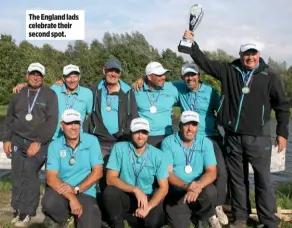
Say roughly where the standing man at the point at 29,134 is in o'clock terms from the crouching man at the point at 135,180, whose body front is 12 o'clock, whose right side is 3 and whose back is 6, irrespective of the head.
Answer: The standing man is roughly at 4 o'clock from the crouching man.

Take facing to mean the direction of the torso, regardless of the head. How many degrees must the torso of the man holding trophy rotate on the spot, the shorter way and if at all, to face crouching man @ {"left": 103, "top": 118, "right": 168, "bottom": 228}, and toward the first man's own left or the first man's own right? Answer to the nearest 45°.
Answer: approximately 45° to the first man's own right

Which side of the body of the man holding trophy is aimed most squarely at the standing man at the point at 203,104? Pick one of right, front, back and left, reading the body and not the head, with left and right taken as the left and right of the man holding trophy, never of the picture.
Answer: right

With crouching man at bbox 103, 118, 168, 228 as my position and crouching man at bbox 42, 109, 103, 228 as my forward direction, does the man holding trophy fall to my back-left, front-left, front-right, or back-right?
back-right

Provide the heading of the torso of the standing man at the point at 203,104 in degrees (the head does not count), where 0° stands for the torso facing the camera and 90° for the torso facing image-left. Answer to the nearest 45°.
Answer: approximately 0°

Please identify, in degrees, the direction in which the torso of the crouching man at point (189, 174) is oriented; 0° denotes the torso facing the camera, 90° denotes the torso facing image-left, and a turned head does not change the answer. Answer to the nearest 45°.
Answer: approximately 0°

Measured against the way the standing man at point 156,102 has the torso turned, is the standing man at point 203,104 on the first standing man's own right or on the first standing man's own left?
on the first standing man's own left

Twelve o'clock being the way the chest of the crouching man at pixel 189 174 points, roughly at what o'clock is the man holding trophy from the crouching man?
The man holding trophy is roughly at 8 o'clock from the crouching man.

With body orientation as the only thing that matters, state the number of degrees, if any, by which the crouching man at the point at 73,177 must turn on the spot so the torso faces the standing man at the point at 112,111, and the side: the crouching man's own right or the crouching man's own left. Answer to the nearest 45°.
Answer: approximately 135° to the crouching man's own left

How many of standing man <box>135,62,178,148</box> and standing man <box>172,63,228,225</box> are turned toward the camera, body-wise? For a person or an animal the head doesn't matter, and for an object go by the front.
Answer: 2

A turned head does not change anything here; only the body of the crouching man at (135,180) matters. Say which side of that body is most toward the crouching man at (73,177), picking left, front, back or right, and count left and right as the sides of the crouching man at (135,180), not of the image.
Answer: right
